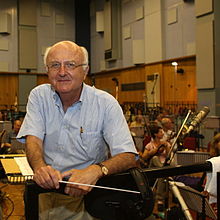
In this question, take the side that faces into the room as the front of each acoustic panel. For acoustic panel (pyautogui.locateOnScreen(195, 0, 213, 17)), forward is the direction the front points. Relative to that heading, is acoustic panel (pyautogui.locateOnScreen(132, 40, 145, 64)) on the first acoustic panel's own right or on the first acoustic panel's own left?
on the first acoustic panel's own right

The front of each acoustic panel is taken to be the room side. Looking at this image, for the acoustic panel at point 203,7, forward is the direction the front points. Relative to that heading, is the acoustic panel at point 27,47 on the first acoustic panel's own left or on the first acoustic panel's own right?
on the first acoustic panel's own right

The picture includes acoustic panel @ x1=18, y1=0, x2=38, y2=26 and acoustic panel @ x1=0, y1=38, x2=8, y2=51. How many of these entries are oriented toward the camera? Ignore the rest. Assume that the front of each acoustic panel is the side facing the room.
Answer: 2

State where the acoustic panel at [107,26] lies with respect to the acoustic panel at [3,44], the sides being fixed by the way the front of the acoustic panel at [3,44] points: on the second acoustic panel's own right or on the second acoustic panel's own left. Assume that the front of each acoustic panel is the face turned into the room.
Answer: on the second acoustic panel's own left

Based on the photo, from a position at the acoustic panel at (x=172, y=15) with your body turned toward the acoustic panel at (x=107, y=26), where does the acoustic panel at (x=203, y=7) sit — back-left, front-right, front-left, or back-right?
back-left

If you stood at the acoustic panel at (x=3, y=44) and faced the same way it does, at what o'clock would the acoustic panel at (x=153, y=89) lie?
the acoustic panel at (x=153, y=89) is roughly at 10 o'clock from the acoustic panel at (x=3, y=44).

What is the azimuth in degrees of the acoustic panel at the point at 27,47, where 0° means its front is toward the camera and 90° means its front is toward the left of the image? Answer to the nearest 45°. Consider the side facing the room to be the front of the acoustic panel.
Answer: approximately 0°

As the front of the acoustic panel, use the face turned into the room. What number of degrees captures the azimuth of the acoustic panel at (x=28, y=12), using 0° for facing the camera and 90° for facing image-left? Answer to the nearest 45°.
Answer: approximately 0°
